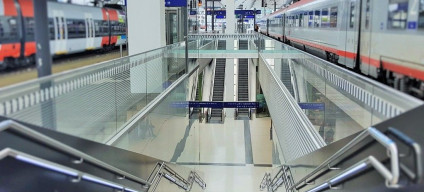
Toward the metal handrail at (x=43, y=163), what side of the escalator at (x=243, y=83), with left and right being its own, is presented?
front

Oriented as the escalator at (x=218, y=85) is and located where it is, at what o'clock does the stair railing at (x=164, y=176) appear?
The stair railing is roughly at 12 o'clock from the escalator.

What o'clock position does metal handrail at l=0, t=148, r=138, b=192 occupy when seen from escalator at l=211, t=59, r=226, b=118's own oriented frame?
The metal handrail is roughly at 12 o'clock from the escalator.

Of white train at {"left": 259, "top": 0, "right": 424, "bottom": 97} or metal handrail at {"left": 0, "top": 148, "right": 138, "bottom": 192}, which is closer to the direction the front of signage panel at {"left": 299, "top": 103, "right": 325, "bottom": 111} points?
the metal handrail

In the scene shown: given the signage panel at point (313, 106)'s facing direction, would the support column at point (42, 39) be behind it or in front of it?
in front
